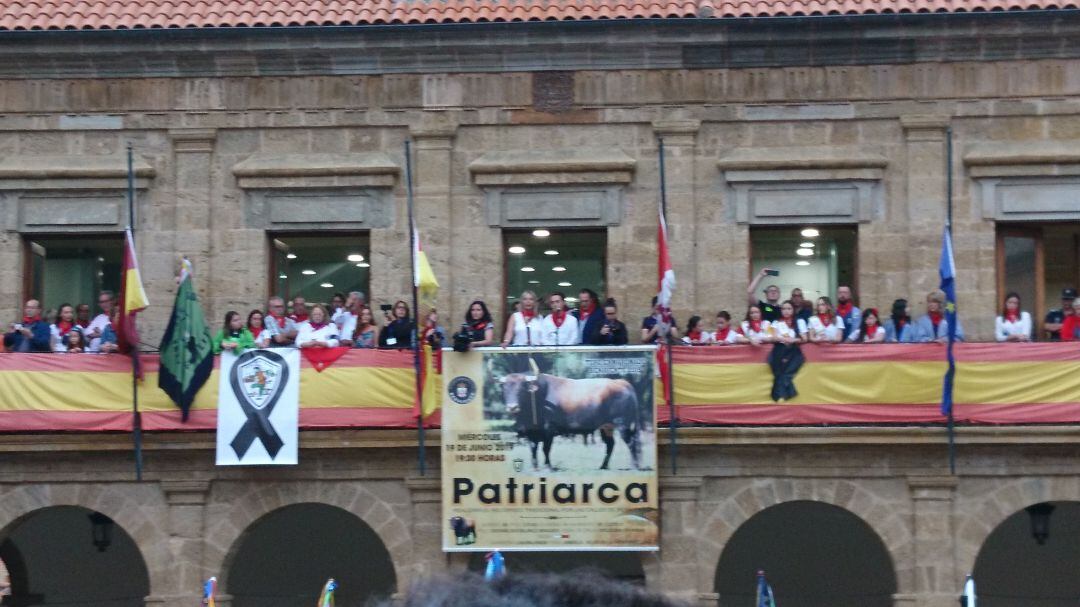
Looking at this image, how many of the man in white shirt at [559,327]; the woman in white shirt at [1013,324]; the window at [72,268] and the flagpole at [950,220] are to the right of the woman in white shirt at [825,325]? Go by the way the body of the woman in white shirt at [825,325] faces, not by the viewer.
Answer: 2

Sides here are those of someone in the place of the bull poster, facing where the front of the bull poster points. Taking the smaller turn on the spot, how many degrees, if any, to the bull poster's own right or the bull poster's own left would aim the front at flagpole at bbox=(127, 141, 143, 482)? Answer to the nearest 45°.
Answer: approximately 90° to the bull poster's own right

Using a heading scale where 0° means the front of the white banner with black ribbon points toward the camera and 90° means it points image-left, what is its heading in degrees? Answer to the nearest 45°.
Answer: approximately 0°

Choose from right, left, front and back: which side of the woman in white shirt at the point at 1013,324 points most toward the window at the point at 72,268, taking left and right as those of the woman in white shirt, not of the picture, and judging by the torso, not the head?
right

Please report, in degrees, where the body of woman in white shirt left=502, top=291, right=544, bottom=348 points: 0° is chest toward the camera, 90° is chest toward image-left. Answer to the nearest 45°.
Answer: approximately 0°

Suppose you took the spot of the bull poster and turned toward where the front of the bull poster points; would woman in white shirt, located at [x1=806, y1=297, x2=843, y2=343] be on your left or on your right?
on your left

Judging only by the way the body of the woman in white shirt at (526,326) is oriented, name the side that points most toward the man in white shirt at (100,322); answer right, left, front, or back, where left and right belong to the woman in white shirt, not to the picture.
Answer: right
